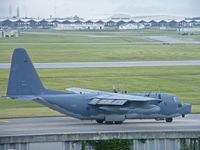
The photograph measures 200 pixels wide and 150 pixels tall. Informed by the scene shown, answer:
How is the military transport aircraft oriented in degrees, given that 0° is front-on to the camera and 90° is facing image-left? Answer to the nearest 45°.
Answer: approximately 270°
